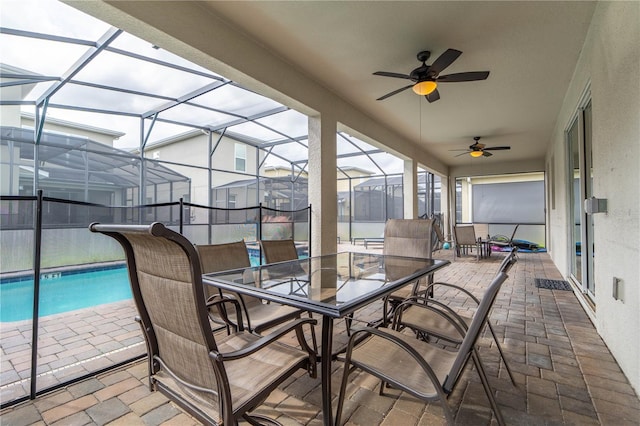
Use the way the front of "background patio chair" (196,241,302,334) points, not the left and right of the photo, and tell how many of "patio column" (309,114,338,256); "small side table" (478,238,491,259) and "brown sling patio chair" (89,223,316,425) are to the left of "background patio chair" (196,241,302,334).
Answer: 2

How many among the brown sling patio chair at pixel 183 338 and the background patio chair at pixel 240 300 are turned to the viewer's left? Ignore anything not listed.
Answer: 0

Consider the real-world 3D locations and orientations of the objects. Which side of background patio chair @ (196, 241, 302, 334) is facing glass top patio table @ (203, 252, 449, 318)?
front

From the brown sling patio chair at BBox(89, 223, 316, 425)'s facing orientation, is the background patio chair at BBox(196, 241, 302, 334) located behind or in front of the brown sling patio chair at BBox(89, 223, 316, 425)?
in front

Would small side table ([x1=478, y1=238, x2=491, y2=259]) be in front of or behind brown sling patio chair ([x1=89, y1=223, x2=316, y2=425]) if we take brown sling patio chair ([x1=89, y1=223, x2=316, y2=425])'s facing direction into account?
in front

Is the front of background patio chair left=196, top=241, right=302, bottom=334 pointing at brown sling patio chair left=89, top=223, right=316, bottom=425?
no

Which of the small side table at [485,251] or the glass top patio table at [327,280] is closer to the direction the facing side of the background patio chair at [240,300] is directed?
the glass top patio table

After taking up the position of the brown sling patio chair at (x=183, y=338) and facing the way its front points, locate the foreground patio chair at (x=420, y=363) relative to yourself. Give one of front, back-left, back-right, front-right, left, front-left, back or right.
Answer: front-right

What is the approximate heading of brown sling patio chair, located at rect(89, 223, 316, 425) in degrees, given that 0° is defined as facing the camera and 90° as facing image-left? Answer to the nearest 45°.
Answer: approximately 225°

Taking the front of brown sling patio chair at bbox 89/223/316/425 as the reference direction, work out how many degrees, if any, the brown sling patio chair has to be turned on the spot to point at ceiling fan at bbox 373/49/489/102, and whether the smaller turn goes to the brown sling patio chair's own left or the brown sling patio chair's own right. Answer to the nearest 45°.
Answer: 0° — it already faces it

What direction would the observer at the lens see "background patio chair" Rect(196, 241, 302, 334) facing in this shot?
facing the viewer and to the right of the viewer

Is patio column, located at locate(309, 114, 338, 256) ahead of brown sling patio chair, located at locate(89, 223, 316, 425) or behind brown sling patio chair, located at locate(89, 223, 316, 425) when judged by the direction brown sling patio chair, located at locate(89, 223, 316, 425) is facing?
ahead
